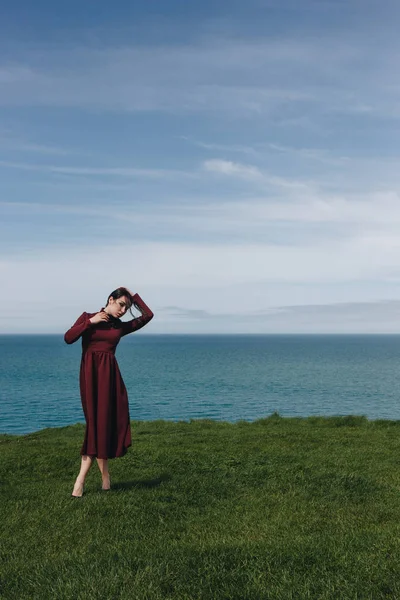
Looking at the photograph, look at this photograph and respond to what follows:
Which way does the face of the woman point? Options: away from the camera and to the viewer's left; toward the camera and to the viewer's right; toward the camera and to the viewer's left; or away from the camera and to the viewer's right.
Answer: toward the camera and to the viewer's right

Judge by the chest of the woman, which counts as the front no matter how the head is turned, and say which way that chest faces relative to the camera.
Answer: toward the camera
